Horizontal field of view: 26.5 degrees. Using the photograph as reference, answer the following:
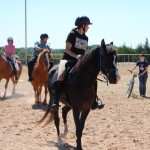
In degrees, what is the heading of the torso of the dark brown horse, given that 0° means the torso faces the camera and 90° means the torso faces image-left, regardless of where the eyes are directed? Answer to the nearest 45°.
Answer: approximately 315°

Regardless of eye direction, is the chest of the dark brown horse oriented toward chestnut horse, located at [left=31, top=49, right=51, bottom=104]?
no

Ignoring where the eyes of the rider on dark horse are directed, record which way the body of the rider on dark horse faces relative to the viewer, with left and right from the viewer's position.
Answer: facing the viewer and to the right of the viewer

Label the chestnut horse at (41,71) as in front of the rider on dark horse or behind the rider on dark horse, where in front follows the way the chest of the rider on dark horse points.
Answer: behind

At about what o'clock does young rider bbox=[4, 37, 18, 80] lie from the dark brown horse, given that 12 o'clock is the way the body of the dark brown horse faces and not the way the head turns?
The young rider is roughly at 7 o'clock from the dark brown horse.

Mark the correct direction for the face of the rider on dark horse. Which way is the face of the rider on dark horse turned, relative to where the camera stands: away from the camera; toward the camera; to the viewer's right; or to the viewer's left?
to the viewer's right

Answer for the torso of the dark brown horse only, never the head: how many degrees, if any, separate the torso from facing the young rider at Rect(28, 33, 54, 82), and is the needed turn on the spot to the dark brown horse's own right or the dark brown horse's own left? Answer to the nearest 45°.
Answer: approximately 135° to the dark brown horse's own left

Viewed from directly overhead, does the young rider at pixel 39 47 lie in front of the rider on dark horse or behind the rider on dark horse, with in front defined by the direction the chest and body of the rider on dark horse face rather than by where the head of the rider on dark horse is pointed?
behind

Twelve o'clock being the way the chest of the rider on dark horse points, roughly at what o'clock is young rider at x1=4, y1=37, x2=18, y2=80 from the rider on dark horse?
The young rider is roughly at 7 o'clock from the rider on dark horse.
